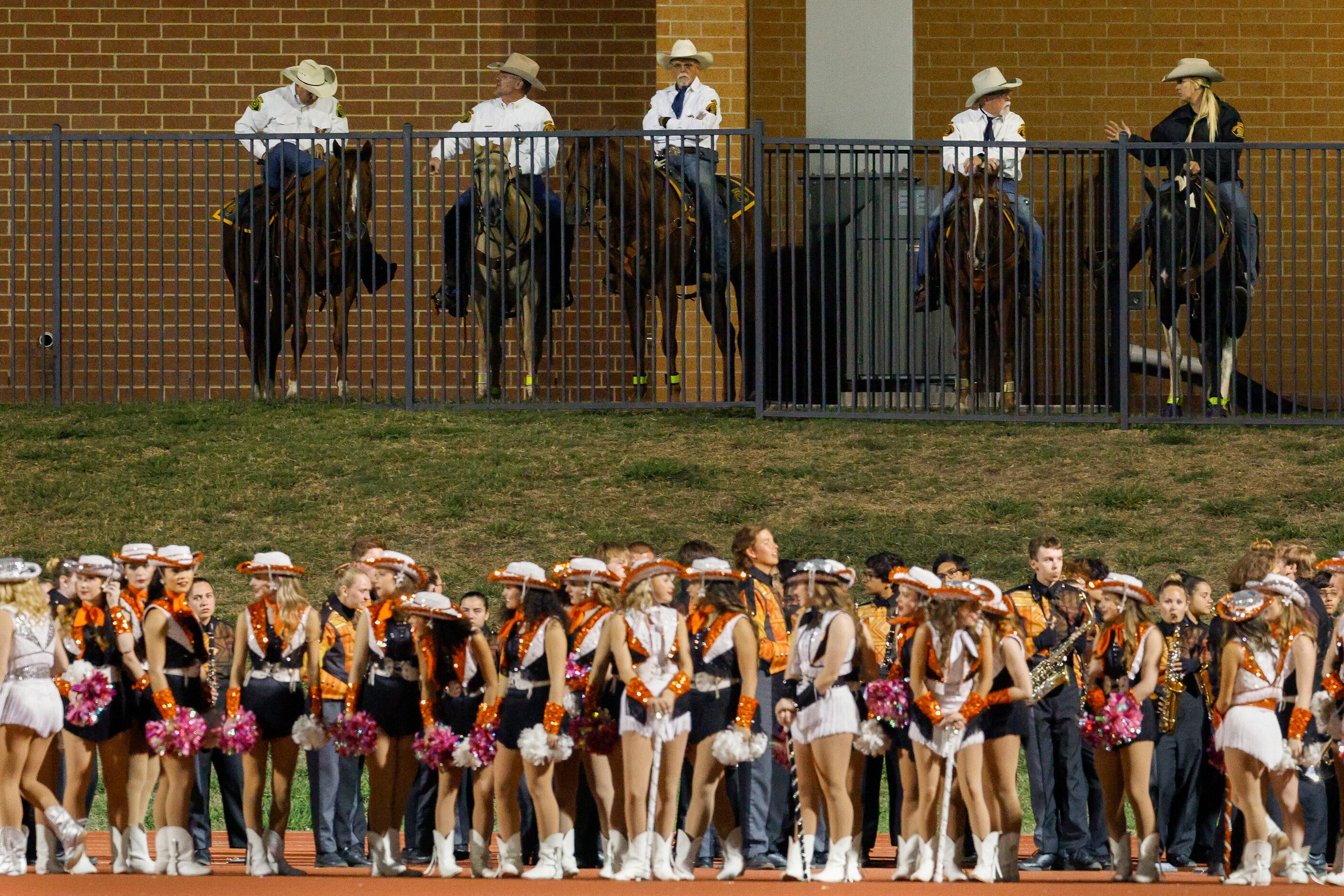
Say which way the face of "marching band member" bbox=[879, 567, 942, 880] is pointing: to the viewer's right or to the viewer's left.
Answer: to the viewer's left

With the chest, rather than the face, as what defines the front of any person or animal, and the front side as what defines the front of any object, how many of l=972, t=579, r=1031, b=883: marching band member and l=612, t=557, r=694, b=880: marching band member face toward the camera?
1

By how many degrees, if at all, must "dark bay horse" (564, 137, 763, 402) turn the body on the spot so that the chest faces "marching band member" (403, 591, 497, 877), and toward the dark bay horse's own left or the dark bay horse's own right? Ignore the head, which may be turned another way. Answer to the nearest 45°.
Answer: approximately 45° to the dark bay horse's own left

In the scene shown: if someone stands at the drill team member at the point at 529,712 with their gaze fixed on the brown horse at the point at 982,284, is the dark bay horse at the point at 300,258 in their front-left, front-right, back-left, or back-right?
front-left

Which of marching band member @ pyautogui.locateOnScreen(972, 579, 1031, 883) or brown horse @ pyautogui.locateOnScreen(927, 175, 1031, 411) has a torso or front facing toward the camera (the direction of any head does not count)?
the brown horse

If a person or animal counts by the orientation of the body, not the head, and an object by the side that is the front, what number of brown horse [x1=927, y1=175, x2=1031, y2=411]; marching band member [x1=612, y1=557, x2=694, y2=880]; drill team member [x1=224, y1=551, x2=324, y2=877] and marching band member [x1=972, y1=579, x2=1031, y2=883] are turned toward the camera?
3

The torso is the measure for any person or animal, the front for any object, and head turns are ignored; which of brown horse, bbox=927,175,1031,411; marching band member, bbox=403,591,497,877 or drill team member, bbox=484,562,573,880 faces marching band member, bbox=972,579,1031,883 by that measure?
the brown horse

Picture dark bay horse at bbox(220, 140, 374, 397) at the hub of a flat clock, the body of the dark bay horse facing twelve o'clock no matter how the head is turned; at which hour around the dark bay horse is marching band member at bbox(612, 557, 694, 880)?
The marching band member is roughly at 1 o'clock from the dark bay horse.
